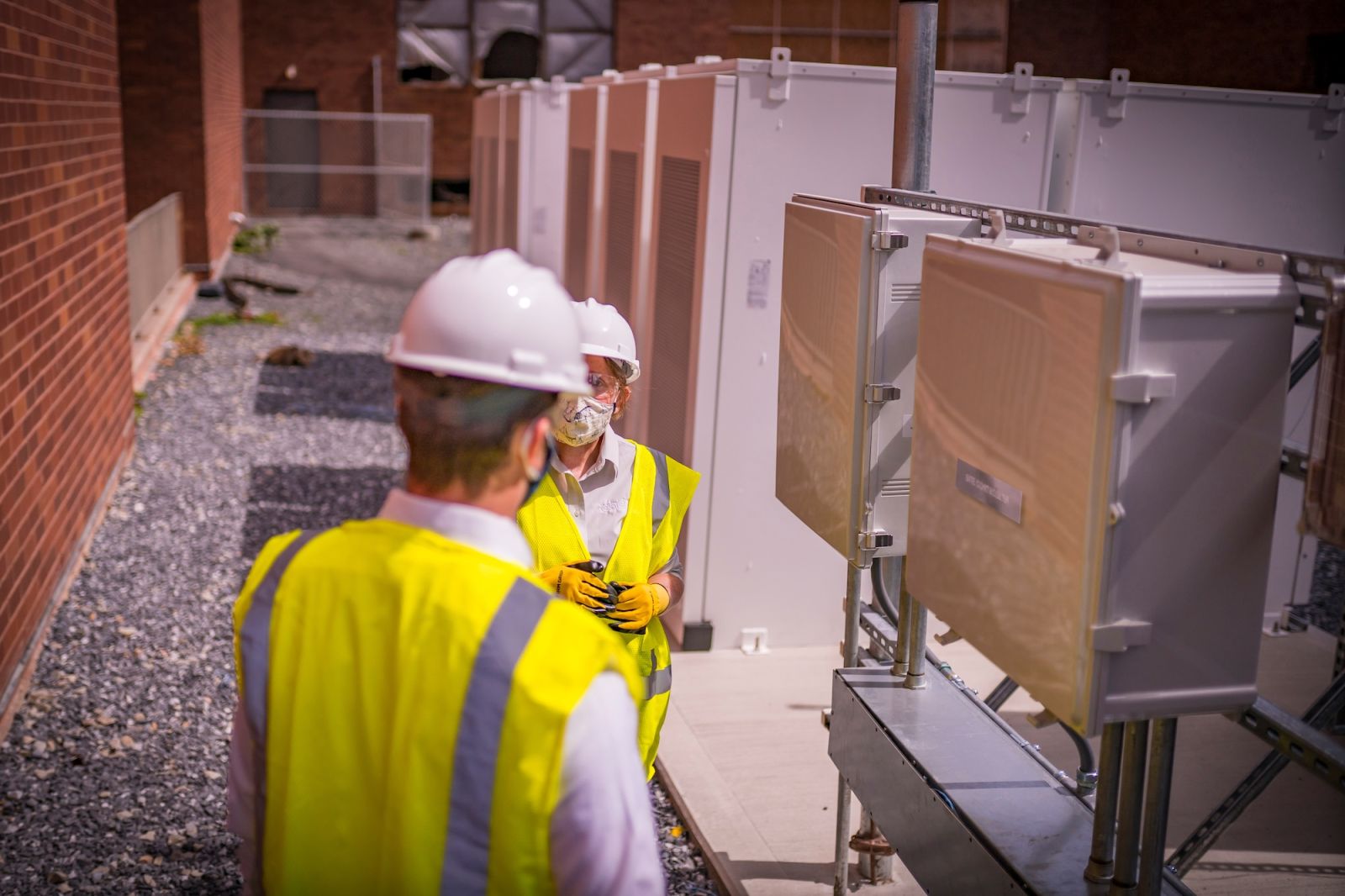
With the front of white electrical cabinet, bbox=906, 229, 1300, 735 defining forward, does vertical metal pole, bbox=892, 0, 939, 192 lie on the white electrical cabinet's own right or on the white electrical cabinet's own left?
on the white electrical cabinet's own right

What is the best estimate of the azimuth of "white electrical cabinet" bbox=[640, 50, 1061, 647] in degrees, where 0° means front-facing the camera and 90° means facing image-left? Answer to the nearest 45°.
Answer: approximately 90°

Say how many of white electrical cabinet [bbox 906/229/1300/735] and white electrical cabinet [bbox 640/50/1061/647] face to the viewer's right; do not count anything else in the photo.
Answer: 0

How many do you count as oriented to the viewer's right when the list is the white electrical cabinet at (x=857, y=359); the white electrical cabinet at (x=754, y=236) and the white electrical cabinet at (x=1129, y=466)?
0

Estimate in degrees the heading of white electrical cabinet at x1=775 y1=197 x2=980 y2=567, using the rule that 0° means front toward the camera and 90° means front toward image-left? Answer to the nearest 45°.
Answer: approximately 45°

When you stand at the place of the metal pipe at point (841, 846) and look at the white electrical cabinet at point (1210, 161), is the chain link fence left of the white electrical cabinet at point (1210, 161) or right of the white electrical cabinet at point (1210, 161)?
left

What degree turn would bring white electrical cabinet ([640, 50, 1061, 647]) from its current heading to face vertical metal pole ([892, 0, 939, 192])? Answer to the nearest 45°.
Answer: approximately 90° to its left

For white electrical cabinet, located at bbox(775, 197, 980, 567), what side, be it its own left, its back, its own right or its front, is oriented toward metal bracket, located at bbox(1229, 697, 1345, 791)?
left

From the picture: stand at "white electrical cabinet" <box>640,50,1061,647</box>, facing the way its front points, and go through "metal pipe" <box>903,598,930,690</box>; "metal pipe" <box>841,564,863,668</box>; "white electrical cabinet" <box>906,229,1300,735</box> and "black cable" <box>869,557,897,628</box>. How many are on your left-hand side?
4

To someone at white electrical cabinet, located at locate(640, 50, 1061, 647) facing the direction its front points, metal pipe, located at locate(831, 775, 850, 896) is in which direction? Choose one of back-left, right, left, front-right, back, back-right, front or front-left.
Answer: left

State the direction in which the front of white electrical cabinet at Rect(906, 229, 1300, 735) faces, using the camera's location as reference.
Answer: facing the viewer and to the left of the viewer
